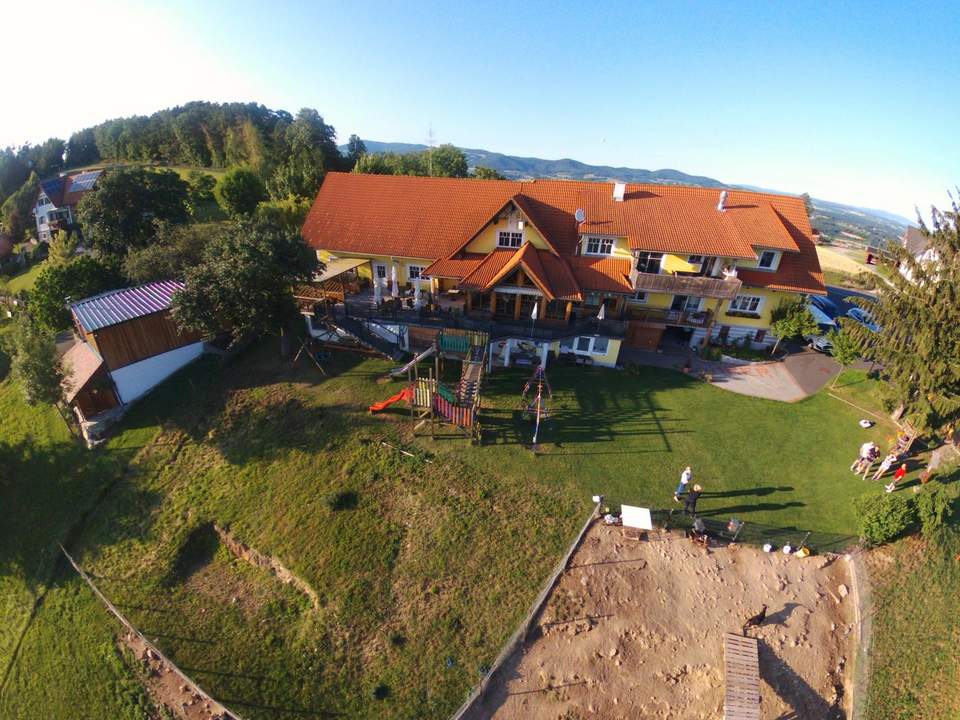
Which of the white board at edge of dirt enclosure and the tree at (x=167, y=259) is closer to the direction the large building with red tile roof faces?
the white board at edge of dirt enclosure

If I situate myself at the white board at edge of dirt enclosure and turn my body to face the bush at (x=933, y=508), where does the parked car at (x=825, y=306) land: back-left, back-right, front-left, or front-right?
front-left

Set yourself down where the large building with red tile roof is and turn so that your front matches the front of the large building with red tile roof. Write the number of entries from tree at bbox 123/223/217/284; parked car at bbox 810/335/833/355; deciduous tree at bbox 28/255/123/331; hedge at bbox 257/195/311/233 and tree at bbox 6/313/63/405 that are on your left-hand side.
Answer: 1

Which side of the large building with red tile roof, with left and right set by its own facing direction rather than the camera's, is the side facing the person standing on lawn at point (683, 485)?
front

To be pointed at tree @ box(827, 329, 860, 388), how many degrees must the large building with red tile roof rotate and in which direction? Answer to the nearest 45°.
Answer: approximately 90° to its left

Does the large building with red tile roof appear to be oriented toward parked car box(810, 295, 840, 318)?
no

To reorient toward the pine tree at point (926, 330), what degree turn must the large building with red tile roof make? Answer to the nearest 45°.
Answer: approximately 45° to its left

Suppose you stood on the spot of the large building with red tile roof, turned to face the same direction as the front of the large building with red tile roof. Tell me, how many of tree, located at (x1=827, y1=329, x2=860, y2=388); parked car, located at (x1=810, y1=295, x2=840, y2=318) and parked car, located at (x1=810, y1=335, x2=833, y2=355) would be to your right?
0

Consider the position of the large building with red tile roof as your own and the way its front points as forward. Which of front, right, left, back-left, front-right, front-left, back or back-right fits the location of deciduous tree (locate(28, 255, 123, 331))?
right

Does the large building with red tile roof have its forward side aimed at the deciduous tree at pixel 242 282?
no

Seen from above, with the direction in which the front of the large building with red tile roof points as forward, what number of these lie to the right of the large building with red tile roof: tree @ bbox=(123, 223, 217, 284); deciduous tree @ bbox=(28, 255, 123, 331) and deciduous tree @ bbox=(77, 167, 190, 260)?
3

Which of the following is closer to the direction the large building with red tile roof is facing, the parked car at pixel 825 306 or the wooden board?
the wooden board

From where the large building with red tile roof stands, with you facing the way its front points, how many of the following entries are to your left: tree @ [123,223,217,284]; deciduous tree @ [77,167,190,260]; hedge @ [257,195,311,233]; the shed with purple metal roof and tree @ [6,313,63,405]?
0

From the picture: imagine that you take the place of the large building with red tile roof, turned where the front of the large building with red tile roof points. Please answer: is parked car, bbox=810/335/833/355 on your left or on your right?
on your left

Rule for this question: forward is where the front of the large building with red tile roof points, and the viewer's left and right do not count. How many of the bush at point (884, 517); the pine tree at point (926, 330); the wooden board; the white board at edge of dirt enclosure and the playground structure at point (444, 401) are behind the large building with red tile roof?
0

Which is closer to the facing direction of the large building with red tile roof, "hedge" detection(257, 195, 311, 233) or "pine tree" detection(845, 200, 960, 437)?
the pine tree

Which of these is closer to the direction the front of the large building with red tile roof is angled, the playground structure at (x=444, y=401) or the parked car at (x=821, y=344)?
the playground structure

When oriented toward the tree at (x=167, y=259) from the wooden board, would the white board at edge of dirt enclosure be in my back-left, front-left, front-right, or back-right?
front-right

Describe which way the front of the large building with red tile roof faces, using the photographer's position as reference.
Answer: facing the viewer
